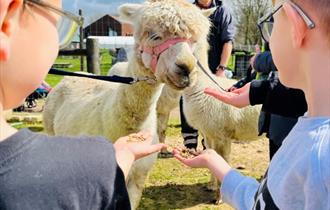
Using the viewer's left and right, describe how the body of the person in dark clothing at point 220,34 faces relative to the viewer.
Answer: facing the viewer and to the left of the viewer

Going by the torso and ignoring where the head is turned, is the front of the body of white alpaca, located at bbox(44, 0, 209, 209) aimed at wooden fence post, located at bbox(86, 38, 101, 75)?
no

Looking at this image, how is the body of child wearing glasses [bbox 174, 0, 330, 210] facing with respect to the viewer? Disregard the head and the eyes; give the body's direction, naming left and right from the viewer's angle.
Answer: facing away from the viewer and to the left of the viewer

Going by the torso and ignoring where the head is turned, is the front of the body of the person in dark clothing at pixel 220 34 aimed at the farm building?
no

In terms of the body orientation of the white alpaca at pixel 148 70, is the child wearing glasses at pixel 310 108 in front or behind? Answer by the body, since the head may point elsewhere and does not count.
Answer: in front

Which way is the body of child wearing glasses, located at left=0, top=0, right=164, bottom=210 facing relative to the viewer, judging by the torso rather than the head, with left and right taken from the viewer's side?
facing away from the viewer and to the right of the viewer

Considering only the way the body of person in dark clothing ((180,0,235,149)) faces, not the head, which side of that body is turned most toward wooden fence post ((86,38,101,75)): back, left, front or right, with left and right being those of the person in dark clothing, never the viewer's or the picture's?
right

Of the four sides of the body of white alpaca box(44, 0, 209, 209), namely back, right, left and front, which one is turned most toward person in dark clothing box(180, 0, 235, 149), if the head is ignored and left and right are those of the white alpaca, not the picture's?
left

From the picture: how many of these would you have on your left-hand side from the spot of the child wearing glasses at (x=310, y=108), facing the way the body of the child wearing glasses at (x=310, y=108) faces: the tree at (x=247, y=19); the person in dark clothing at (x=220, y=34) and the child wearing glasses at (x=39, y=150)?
1

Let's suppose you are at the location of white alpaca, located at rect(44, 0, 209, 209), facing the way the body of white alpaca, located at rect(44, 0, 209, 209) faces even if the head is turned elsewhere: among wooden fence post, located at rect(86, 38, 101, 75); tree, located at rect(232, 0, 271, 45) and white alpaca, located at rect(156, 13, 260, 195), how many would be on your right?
0

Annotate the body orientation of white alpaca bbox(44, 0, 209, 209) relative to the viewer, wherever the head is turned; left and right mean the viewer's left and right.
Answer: facing the viewer and to the right of the viewer

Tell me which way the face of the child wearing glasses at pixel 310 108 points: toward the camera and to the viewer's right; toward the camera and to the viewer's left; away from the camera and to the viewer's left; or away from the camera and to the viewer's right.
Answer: away from the camera and to the viewer's left

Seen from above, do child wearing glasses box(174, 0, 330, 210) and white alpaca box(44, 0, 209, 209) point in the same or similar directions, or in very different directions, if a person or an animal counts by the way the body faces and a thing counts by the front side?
very different directions

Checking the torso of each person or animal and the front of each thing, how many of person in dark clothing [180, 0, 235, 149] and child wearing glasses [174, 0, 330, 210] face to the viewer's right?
0

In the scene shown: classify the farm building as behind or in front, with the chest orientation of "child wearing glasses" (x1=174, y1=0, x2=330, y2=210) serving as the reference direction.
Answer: in front

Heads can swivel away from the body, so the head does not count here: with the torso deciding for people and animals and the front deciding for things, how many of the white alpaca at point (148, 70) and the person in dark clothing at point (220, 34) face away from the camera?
0

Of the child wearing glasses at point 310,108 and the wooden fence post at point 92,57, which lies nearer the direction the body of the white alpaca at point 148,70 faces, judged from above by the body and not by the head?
the child wearing glasses

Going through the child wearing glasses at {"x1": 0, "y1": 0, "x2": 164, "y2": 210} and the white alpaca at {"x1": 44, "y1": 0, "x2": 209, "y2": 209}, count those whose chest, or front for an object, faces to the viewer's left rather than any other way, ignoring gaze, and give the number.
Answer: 0

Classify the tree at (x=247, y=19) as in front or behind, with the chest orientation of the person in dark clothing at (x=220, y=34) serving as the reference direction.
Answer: behind
